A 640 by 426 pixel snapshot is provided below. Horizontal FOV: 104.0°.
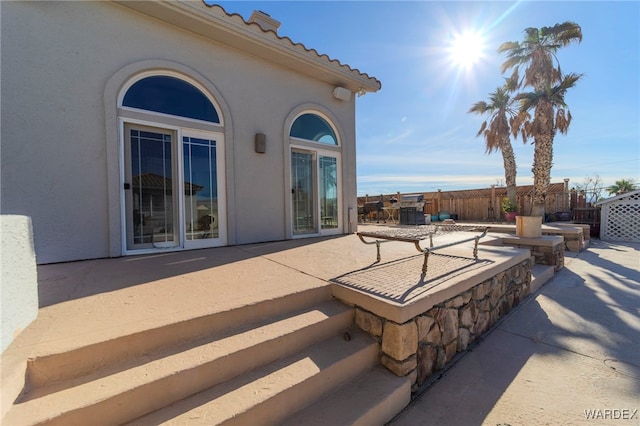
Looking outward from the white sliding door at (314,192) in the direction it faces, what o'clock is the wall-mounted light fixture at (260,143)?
The wall-mounted light fixture is roughly at 3 o'clock from the white sliding door.

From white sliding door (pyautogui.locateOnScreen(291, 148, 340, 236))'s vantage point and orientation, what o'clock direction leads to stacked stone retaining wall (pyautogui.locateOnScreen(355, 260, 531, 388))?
The stacked stone retaining wall is roughly at 1 o'clock from the white sliding door.

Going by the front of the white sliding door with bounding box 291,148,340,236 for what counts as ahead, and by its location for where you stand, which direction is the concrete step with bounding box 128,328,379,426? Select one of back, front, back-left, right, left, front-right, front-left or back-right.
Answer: front-right

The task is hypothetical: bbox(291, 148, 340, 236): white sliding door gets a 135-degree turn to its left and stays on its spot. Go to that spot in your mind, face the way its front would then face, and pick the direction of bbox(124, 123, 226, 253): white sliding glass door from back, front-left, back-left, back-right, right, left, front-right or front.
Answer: back-left

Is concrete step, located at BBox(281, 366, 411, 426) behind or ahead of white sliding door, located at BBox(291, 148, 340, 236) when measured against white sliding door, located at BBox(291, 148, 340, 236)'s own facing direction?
ahead

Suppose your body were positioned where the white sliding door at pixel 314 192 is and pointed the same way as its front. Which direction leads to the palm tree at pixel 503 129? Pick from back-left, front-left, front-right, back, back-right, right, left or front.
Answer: left

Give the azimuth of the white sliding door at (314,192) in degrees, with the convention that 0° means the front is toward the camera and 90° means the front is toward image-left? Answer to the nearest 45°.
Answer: approximately 315°

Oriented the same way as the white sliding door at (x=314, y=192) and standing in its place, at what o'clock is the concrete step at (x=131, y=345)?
The concrete step is roughly at 2 o'clock from the white sliding door.

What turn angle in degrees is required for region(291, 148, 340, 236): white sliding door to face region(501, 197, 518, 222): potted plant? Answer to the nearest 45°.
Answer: approximately 90° to its left
